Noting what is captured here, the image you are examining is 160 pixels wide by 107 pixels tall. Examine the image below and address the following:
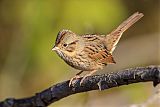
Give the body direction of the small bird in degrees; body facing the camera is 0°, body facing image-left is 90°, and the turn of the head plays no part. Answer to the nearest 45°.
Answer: approximately 90°
